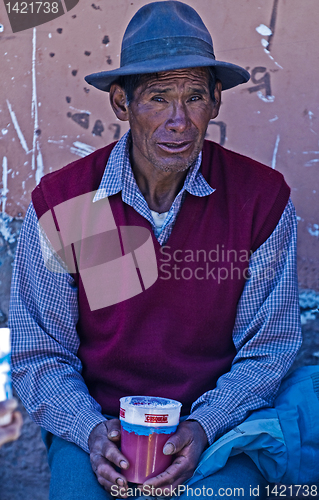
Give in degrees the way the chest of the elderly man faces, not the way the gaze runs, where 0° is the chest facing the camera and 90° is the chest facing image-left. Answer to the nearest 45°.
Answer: approximately 0°
